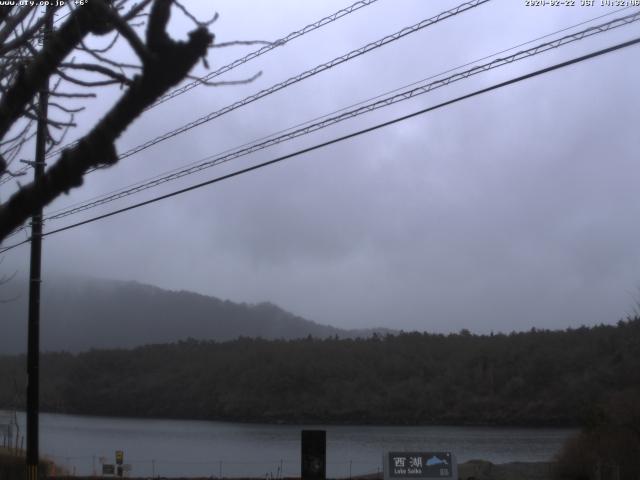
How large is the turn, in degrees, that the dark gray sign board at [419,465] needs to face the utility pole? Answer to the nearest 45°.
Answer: approximately 45° to its right

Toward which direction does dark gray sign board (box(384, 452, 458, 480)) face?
toward the camera

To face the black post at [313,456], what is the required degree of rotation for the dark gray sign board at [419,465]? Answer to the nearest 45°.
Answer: approximately 45° to its right
